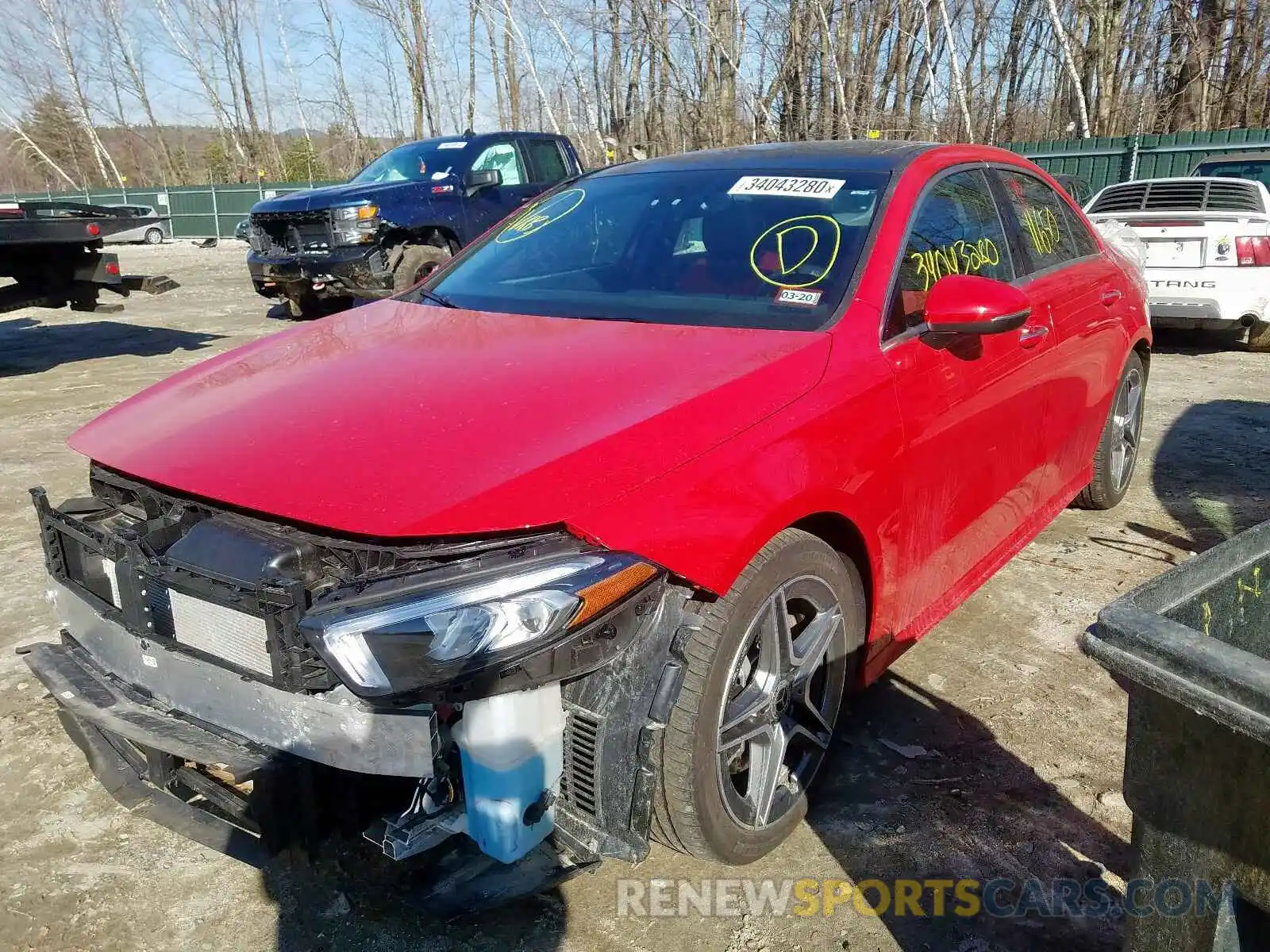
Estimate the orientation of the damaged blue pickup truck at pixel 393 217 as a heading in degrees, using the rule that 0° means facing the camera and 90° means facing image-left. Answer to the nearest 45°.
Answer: approximately 45°

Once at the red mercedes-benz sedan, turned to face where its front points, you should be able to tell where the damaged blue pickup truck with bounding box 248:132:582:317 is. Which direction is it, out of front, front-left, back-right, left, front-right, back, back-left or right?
back-right

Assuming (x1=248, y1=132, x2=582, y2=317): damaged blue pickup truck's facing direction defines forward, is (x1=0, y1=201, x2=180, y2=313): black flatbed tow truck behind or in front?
in front

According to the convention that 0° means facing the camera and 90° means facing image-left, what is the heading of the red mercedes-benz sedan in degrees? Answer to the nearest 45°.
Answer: approximately 45°

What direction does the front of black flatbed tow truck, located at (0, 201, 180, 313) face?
to the viewer's left

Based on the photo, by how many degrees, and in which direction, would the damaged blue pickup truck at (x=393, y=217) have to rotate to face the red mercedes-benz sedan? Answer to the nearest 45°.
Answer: approximately 45° to its left

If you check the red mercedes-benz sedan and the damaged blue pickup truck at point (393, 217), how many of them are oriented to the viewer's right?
0

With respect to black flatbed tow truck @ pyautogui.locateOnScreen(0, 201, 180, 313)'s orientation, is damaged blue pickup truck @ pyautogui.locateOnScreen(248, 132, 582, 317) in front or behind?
behind
